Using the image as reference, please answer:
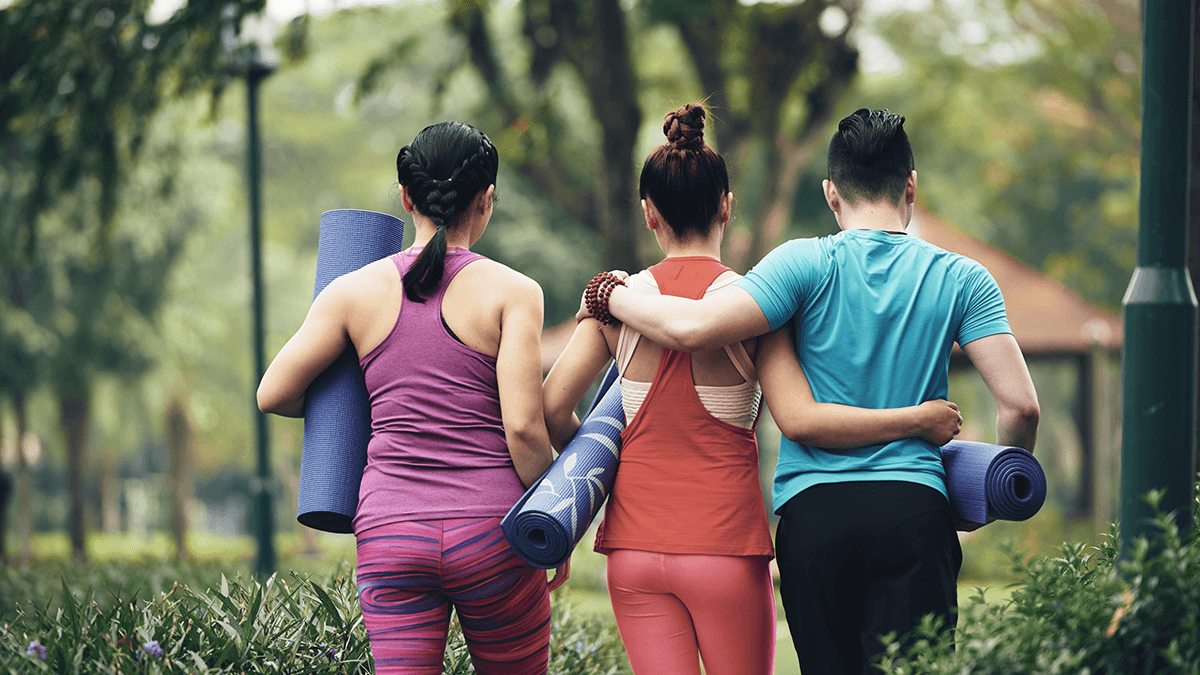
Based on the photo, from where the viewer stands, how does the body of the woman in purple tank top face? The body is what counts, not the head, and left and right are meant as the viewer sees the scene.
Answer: facing away from the viewer

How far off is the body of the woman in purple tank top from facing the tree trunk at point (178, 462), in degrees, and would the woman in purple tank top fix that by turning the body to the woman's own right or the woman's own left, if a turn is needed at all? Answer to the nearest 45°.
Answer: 0° — they already face it

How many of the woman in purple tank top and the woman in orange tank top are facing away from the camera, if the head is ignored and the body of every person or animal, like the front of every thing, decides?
2

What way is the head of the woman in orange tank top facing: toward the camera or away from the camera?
away from the camera

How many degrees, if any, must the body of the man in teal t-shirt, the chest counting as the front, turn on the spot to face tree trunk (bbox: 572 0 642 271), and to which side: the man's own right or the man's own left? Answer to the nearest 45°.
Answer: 0° — they already face it

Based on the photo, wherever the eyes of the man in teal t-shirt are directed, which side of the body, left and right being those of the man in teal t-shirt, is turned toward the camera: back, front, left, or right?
back

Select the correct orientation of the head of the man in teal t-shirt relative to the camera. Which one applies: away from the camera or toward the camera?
away from the camera

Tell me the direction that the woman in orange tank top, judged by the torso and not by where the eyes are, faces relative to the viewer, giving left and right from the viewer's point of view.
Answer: facing away from the viewer

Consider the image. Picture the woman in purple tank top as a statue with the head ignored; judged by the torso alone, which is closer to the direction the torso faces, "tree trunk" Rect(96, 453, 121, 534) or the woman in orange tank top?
the tree trunk

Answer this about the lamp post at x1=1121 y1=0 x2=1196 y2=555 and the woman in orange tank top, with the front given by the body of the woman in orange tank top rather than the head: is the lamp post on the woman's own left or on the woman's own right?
on the woman's own right

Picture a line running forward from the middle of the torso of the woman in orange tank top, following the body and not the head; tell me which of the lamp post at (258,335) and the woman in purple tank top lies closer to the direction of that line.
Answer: the lamp post

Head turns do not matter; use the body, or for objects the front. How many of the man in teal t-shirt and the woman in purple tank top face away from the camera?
2

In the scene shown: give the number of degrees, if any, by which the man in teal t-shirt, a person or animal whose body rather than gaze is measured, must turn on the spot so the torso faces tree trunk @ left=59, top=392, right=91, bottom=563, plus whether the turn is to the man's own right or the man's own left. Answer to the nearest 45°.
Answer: approximately 45° to the man's own left

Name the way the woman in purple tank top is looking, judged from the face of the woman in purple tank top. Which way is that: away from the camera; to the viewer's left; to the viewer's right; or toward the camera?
away from the camera

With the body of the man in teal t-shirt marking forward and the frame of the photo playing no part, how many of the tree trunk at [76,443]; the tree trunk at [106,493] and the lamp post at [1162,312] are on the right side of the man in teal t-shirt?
1
